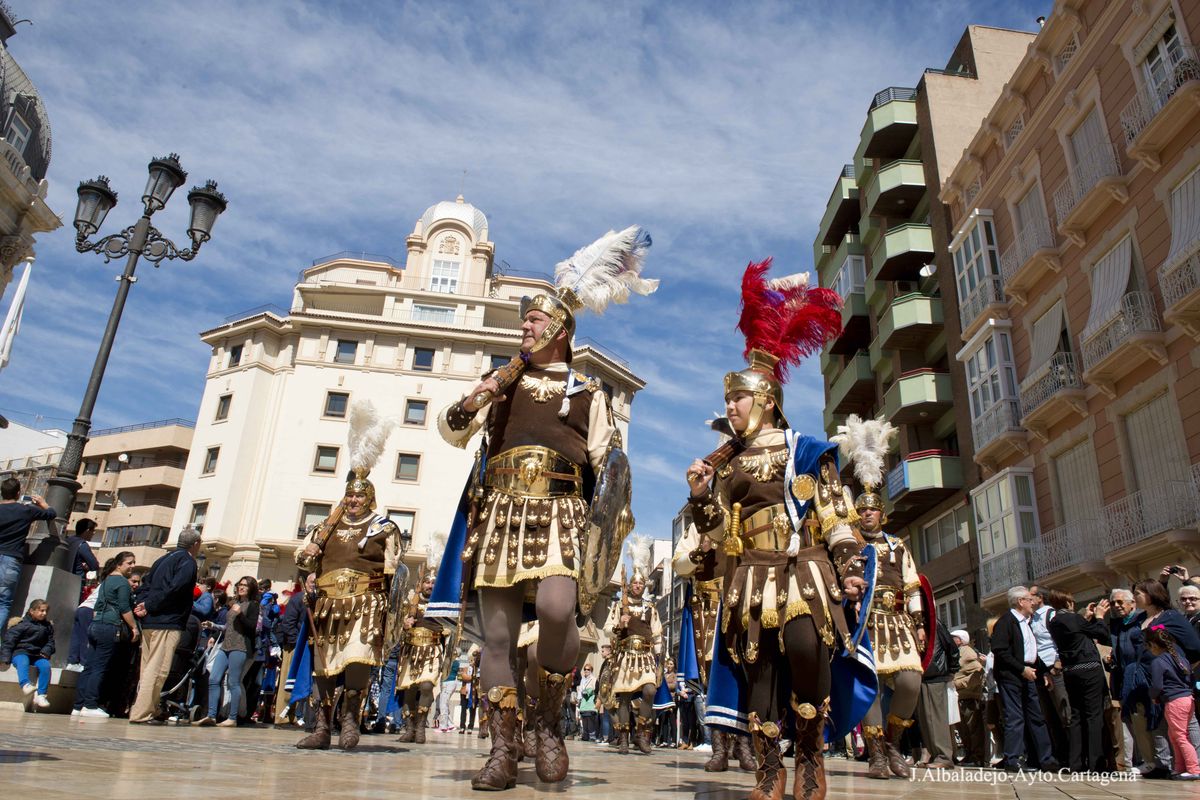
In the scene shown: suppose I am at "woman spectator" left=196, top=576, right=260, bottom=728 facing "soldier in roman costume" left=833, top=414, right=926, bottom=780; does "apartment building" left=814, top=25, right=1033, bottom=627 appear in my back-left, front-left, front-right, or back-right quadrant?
front-left

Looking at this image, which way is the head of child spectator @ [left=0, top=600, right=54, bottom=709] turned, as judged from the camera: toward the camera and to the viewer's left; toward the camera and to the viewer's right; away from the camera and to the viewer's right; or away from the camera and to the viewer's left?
toward the camera and to the viewer's right

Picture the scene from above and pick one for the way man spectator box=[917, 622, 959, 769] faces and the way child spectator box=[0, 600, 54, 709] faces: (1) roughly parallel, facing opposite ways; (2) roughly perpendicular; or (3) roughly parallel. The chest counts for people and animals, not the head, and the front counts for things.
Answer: roughly parallel, facing opposite ways

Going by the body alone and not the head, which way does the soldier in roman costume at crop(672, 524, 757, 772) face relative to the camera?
toward the camera

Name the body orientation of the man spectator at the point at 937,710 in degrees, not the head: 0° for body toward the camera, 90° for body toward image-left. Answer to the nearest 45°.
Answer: approximately 90°

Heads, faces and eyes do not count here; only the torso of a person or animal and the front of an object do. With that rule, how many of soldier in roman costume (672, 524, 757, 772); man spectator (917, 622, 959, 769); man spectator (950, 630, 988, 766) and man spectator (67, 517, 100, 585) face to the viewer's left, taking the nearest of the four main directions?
2

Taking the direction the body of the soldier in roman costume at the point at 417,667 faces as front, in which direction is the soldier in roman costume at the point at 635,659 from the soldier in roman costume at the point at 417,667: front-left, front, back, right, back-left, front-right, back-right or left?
left

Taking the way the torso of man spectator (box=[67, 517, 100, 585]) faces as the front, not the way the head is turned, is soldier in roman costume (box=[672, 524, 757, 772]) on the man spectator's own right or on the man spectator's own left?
on the man spectator's own right

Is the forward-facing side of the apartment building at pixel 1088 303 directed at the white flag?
yes

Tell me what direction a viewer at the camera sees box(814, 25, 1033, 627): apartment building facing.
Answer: facing the viewer and to the left of the viewer

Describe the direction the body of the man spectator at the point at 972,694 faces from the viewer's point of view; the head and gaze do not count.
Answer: to the viewer's left

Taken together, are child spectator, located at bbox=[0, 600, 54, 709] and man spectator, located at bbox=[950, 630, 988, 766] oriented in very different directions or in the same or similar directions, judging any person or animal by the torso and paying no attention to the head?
very different directions

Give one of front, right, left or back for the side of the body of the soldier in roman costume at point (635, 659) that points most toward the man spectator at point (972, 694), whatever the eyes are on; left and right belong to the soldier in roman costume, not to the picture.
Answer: left

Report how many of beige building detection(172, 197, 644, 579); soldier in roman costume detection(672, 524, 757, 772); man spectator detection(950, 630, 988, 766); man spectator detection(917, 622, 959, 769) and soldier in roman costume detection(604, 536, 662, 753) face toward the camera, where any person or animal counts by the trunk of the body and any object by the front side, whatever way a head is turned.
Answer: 3

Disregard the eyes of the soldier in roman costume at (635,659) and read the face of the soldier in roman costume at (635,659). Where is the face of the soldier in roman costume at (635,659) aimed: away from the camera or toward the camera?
toward the camera

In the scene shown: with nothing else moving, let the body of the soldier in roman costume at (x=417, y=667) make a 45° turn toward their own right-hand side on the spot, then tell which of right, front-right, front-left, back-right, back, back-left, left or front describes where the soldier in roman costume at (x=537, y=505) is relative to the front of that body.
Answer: front-left

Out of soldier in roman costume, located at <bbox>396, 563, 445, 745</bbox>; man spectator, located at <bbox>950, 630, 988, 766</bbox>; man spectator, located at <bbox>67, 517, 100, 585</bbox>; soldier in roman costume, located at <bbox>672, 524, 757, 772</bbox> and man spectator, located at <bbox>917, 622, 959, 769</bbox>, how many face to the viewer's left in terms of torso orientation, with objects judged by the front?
2

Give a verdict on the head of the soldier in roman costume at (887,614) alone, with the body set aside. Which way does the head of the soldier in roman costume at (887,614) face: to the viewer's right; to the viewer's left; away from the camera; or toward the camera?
toward the camera

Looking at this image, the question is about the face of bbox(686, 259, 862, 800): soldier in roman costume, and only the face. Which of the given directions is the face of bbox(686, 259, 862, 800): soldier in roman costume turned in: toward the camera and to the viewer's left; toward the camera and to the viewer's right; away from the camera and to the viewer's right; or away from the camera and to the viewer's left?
toward the camera and to the viewer's left

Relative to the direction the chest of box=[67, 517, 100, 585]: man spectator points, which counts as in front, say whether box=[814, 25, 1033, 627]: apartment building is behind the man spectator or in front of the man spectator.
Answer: in front
